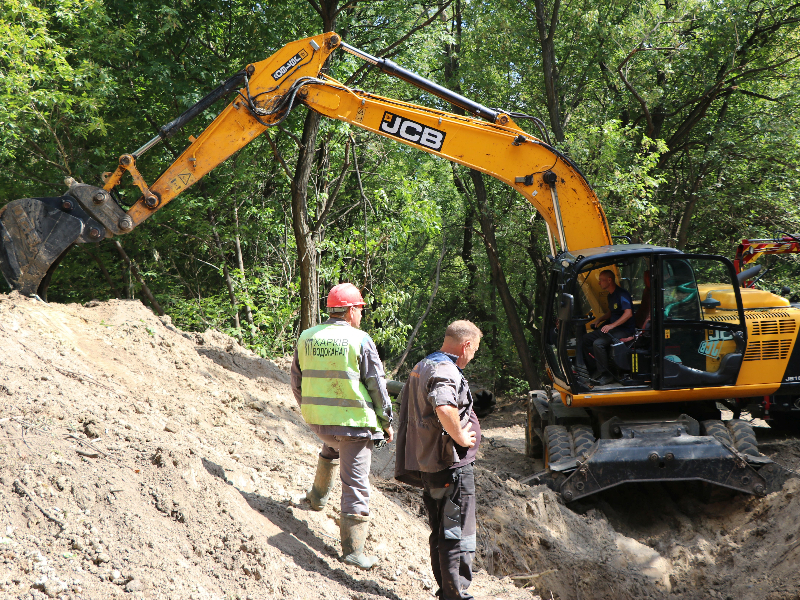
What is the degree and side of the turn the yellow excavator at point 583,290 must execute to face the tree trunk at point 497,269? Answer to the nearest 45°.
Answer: approximately 90° to its right

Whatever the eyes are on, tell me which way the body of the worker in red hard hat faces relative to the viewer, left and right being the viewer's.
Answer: facing away from the viewer and to the right of the viewer

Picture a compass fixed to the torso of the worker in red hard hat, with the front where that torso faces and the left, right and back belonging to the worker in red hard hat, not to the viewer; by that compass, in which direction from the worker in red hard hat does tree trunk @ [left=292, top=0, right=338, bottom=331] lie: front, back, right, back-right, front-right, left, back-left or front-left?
front-left

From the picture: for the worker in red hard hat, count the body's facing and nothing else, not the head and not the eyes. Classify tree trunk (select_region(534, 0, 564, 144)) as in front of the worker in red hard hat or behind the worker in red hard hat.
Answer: in front

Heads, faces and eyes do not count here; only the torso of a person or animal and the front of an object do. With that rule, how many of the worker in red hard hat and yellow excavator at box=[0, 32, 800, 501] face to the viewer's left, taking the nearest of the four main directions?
1

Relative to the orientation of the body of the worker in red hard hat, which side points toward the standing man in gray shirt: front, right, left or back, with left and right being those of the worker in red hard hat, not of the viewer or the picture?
right

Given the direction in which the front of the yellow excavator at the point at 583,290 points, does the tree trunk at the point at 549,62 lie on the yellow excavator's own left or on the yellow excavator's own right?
on the yellow excavator's own right

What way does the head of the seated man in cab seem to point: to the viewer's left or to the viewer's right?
to the viewer's left

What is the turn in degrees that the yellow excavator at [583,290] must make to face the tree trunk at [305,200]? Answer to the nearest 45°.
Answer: approximately 45° to its right

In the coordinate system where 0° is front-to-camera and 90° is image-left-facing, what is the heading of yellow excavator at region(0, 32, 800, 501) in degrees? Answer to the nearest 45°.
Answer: approximately 90°

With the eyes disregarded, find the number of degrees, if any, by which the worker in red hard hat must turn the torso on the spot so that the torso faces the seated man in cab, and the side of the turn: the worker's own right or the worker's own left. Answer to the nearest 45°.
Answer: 0° — they already face them

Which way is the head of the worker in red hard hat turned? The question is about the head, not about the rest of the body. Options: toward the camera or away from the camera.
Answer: away from the camera

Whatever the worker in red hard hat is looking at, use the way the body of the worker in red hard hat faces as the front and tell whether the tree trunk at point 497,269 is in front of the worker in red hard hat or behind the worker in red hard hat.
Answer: in front

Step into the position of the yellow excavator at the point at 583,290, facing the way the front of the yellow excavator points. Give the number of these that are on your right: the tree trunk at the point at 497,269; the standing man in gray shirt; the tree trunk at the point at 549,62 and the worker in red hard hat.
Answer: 2
